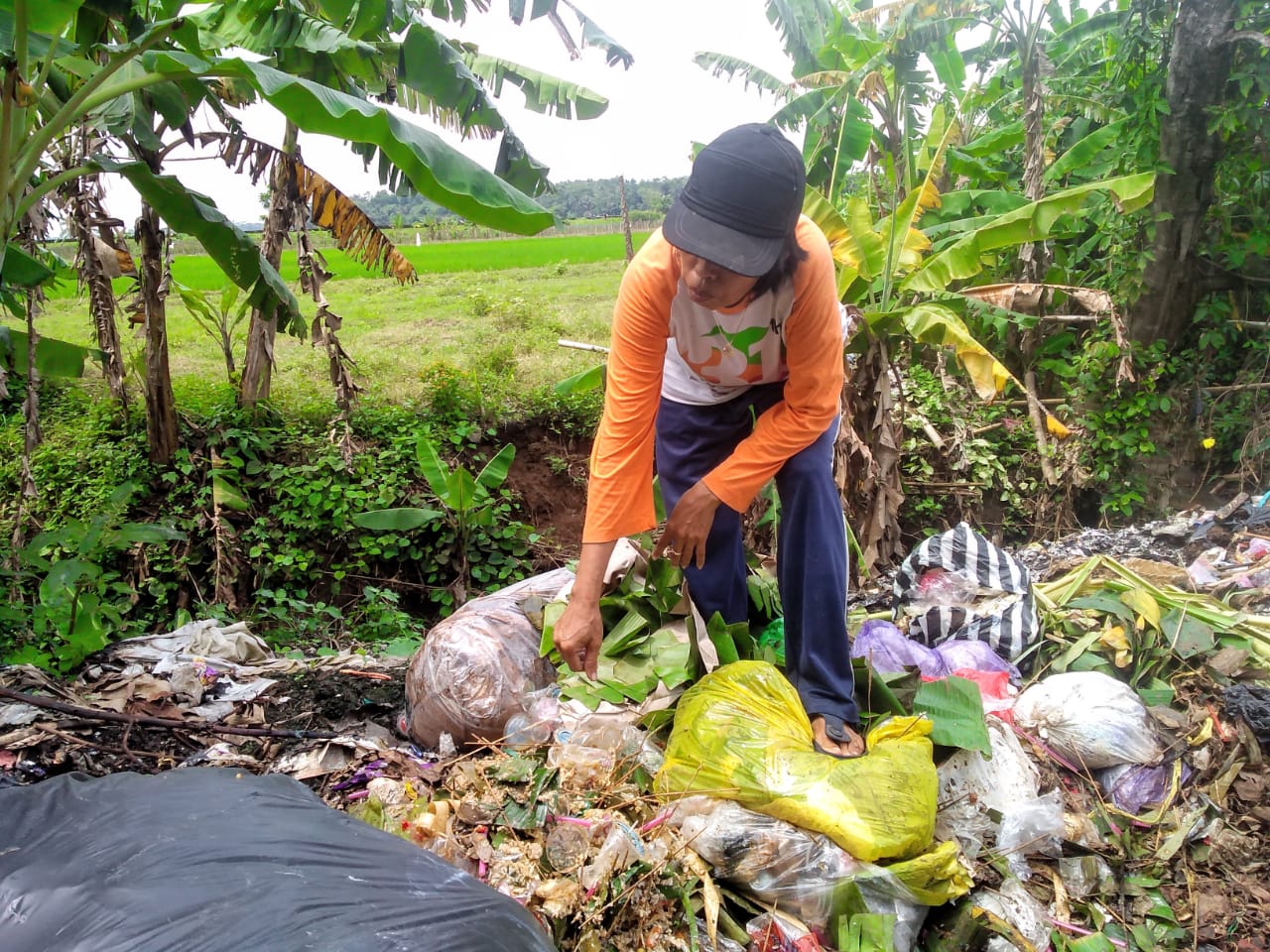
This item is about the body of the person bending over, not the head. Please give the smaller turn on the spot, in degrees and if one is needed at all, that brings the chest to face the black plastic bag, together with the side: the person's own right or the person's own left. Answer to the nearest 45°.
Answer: approximately 45° to the person's own right

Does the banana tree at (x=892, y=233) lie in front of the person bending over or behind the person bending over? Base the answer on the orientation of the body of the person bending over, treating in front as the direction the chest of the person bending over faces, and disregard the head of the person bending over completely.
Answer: behind

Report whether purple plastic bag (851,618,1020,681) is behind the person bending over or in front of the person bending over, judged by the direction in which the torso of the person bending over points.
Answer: behind

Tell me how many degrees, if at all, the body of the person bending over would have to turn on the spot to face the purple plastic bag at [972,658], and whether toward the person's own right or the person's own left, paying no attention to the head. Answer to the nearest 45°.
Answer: approximately 135° to the person's own left

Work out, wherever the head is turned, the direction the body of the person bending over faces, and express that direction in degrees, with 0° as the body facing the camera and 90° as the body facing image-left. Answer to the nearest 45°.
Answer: approximately 0°

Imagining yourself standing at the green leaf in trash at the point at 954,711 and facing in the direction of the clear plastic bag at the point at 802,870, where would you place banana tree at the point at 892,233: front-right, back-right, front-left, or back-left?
back-right

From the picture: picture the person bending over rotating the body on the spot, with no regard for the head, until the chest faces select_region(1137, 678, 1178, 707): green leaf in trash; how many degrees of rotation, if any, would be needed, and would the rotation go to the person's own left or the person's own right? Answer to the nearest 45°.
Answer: approximately 135° to the person's own left
